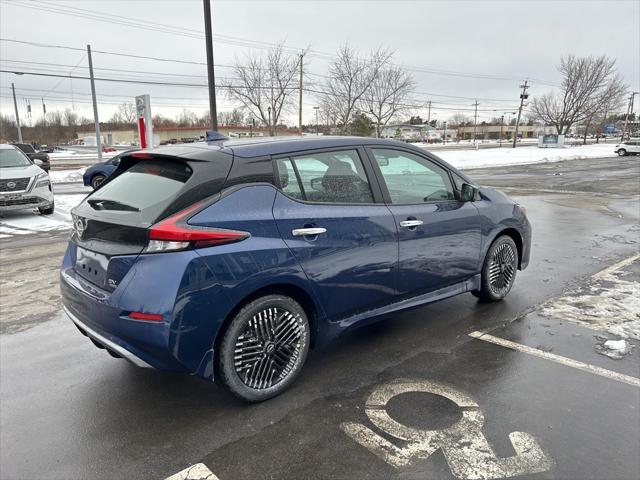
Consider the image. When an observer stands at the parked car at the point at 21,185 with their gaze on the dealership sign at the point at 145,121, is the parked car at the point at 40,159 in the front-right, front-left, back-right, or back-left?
front-left

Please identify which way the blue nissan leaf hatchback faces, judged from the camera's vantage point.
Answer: facing away from the viewer and to the right of the viewer

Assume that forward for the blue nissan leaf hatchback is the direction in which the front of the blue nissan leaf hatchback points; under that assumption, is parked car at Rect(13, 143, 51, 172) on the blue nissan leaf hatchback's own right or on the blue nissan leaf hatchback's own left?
on the blue nissan leaf hatchback's own left

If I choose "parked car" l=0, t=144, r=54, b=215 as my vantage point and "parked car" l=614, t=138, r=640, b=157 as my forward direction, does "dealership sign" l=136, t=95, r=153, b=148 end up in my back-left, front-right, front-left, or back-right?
front-left

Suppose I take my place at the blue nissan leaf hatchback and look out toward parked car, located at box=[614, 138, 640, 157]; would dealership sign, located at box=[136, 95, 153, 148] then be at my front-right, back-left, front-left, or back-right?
front-left

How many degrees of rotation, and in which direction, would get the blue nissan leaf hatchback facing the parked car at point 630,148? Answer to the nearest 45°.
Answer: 0° — it already faces it

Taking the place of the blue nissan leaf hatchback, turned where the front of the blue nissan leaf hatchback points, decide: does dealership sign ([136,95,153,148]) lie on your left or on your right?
on your left

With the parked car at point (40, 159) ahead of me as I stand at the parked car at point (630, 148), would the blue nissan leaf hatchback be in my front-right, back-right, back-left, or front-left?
front-left

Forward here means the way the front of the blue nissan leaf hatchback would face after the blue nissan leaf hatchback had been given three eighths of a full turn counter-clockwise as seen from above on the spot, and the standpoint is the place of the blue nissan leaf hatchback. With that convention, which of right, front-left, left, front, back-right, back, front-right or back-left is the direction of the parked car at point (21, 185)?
front-right
